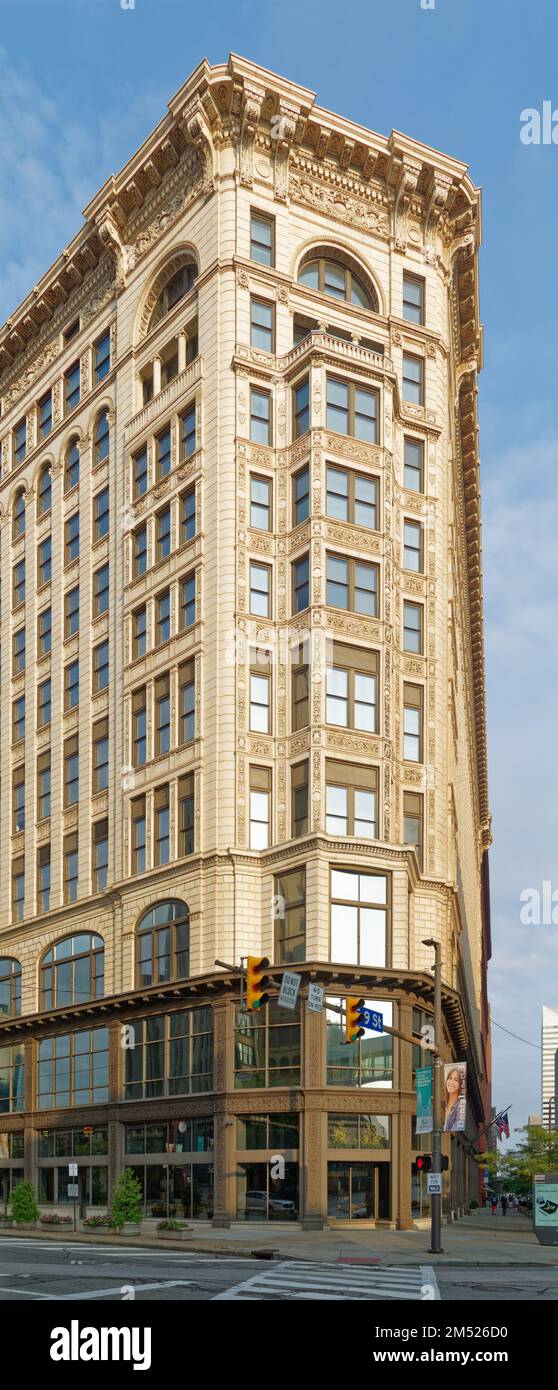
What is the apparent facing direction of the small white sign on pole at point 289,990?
toward the camera

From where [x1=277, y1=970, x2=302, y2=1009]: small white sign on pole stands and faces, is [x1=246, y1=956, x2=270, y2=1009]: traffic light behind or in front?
in front

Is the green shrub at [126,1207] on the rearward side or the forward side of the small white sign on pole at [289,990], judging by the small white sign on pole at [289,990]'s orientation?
on the rearward side
